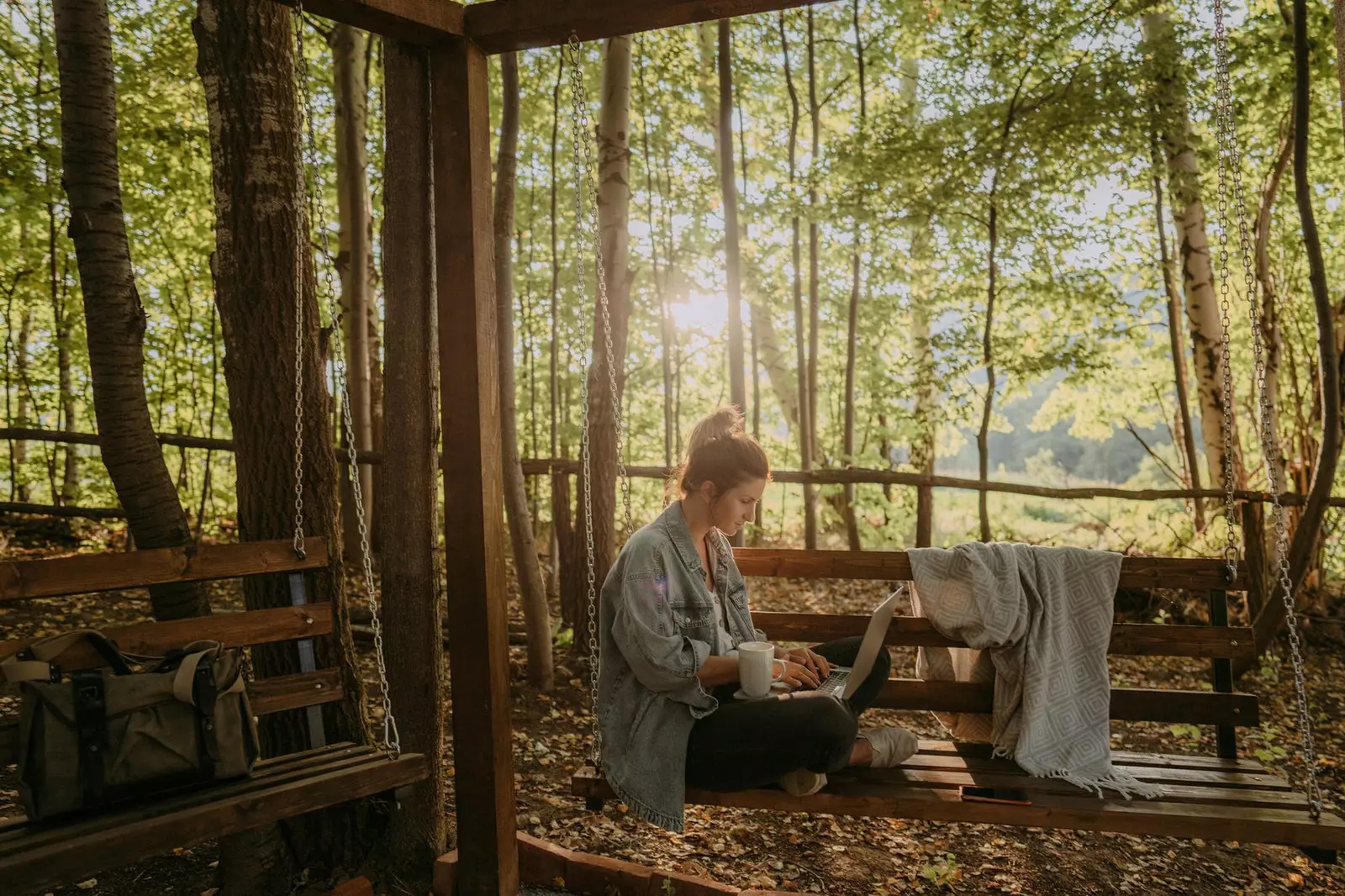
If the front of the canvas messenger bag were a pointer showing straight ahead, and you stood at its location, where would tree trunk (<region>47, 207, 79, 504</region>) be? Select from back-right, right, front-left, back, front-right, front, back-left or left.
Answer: back-left

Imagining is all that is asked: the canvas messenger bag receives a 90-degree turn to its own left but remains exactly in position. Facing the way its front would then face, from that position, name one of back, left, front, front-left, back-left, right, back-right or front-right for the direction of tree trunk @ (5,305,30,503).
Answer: front-left

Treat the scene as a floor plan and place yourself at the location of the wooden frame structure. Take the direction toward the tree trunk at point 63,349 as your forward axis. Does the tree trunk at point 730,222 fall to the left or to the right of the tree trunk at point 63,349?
right

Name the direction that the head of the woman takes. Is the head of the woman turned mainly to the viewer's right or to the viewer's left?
to the viewer's right

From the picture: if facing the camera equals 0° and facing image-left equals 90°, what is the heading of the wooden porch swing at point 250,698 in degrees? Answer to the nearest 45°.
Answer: approximately 315°

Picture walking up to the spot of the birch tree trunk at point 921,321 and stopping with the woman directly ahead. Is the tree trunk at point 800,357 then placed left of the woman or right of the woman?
right

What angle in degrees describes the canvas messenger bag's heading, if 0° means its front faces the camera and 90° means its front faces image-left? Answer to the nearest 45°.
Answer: approximately 315°

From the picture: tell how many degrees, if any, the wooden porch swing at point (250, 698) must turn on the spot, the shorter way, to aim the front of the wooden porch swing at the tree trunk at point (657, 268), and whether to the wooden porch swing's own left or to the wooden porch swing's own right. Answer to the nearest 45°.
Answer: approximately 90° to the wooden porch swing's own left

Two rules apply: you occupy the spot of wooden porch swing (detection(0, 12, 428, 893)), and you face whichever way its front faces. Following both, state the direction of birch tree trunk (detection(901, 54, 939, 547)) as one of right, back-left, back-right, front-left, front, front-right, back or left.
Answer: left

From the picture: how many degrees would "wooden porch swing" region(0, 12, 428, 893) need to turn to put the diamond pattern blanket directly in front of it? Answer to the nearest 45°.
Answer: approximately 45° to its left

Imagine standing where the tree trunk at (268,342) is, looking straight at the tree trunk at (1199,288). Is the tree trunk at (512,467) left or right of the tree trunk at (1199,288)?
left
